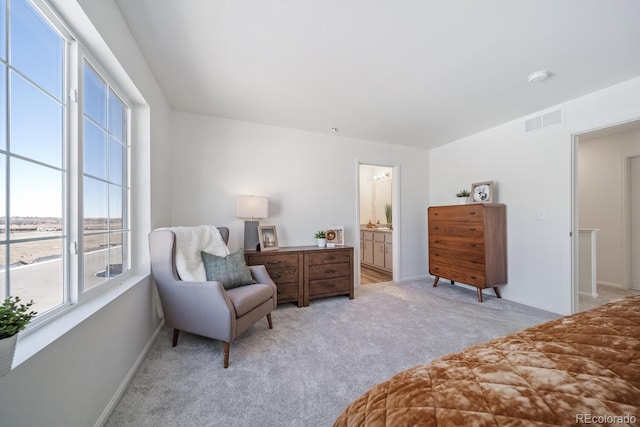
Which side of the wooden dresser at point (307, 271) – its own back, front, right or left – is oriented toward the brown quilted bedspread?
front

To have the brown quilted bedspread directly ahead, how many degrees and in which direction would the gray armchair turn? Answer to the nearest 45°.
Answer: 0° — it already faces it

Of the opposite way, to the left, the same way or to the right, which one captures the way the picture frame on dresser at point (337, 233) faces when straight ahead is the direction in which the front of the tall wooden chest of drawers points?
to the left

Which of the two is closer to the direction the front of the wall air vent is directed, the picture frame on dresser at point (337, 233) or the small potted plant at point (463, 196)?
the picture frame on dresser

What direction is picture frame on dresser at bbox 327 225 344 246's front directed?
toward the camera

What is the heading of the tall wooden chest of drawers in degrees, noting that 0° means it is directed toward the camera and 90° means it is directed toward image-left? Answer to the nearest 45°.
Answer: approximately 45°

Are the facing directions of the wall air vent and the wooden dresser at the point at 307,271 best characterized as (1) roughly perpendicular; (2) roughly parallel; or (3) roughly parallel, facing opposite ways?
roughly perpendicular

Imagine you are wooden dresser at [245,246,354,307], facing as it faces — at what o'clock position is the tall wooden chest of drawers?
The tall wooden chest of drawers is roughly at 9 o'clock from the wooden dresser.

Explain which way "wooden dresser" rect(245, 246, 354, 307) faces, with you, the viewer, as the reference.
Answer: facing the viewer

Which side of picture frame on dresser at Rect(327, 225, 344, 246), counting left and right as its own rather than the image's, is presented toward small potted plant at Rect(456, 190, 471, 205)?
left

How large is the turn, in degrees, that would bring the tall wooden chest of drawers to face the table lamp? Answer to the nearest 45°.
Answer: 0° — it already faces it

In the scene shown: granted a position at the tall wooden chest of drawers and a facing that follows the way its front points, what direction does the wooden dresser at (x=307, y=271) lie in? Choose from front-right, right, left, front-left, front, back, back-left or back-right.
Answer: front

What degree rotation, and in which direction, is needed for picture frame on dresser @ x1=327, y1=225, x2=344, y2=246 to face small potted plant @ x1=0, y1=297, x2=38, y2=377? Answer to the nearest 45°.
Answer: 0° — it already faces it

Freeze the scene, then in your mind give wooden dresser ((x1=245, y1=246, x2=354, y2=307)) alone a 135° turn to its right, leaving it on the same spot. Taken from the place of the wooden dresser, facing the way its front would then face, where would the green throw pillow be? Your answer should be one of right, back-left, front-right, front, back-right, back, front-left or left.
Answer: left

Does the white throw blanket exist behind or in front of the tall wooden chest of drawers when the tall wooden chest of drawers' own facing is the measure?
in front

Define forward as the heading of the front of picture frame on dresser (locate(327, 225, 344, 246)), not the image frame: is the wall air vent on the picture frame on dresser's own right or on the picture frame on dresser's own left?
on the picture frame on dresser's own left

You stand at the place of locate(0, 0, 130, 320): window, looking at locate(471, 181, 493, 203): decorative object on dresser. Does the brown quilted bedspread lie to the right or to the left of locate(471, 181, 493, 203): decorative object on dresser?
right

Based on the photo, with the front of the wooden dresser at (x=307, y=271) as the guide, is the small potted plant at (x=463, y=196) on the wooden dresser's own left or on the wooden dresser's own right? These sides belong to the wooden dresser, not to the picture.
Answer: on the wooden dresser's own left
